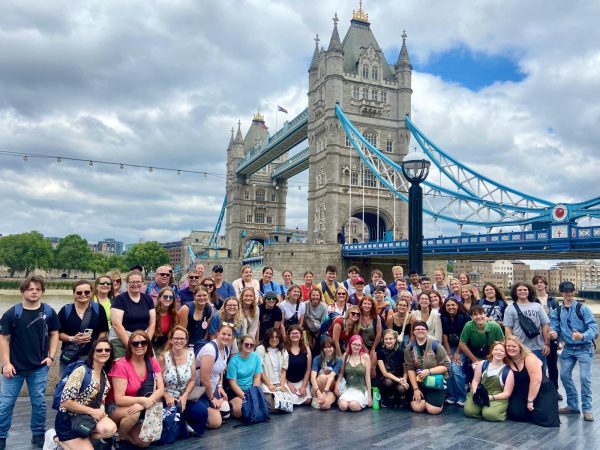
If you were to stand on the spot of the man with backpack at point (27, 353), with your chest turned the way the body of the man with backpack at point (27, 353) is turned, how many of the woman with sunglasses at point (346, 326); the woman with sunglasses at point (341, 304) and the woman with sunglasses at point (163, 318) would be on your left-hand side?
3

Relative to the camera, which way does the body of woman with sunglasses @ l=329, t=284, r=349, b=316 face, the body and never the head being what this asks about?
toward the camera

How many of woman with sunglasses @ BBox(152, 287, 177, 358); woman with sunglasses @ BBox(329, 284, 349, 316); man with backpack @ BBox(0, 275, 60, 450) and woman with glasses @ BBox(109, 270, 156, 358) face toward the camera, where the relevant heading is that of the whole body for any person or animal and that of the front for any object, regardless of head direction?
4

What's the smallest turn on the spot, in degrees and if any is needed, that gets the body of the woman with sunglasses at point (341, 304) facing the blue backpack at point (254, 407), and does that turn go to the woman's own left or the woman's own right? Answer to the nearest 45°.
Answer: approximately 45° to the woman's own right

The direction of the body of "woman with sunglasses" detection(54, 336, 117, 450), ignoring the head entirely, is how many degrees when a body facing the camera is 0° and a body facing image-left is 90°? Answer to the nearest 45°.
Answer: approximately 315°

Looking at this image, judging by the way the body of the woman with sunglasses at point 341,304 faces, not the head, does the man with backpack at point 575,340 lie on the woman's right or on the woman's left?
on the woman's left

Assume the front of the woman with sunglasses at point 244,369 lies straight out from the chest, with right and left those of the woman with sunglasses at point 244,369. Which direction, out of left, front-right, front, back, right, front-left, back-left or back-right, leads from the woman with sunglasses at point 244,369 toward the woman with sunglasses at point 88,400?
front-right

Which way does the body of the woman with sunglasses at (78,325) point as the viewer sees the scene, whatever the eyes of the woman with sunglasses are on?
toward the camera
